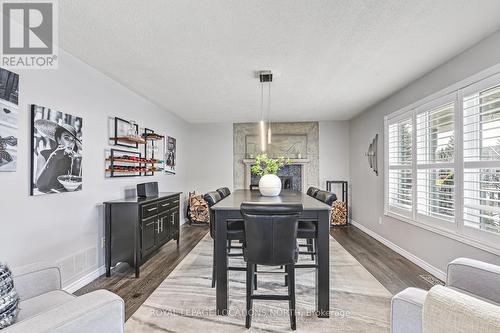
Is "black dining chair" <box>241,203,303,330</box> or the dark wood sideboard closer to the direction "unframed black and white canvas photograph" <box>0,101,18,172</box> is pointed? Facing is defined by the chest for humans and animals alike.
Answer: the black dining chair

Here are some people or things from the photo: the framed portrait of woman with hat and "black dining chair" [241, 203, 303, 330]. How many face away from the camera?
1

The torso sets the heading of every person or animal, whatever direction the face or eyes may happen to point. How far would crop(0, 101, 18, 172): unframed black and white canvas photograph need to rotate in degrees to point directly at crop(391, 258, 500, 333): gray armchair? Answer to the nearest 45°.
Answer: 0° — it already faces it

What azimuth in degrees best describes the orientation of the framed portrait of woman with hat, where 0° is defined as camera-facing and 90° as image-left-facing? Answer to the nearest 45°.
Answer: approximately 315°

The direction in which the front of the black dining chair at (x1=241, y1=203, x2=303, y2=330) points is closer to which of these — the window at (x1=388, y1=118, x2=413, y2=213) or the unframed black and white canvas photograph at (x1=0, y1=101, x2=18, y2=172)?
the window

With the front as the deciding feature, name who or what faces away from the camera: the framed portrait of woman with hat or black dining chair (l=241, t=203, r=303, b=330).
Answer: the black dining chair

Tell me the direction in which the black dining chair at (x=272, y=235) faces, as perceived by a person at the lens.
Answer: facing away from the viewer

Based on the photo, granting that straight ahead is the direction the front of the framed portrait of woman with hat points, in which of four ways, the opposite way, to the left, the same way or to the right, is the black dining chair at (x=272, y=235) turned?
to the left

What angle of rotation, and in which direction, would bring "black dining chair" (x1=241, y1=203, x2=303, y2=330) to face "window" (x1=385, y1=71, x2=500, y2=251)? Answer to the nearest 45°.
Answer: approximately 45° to its right
